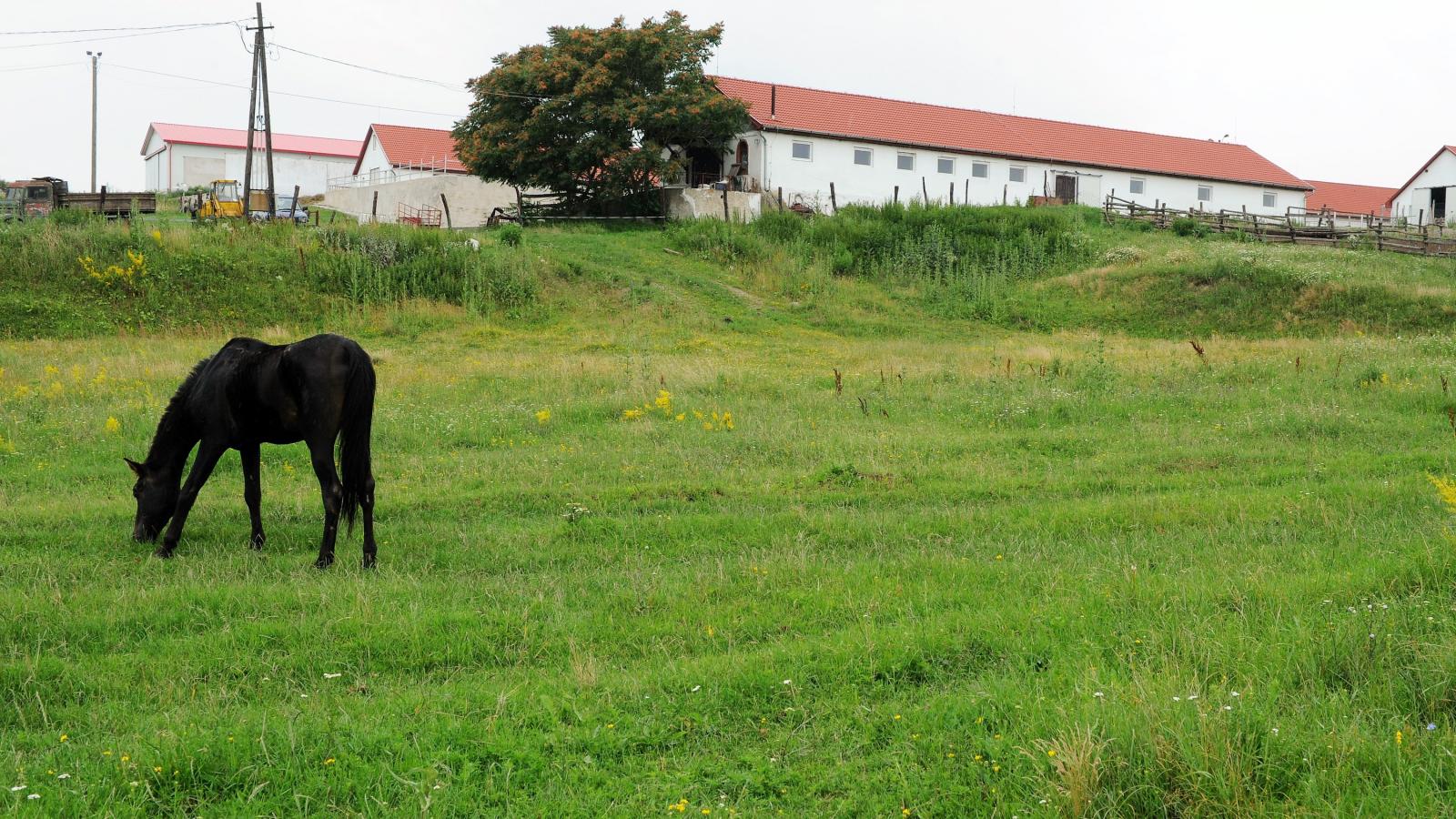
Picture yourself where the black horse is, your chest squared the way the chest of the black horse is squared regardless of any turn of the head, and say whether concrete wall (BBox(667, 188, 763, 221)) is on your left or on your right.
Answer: on your right

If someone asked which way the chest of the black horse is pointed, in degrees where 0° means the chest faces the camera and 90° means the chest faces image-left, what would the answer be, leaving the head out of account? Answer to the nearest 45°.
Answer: approximately 135°

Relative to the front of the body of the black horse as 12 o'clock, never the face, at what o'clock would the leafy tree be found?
The leafy tree is roughly at 2 o'clock from the black horse.

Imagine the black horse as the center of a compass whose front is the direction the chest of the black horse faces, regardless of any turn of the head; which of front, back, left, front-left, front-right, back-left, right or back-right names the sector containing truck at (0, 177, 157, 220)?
front-right

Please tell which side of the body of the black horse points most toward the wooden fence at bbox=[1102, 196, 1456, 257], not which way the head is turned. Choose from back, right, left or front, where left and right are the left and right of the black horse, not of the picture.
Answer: right

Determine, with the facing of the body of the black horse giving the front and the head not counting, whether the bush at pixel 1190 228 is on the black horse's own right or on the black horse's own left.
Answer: on the black horse's own right
